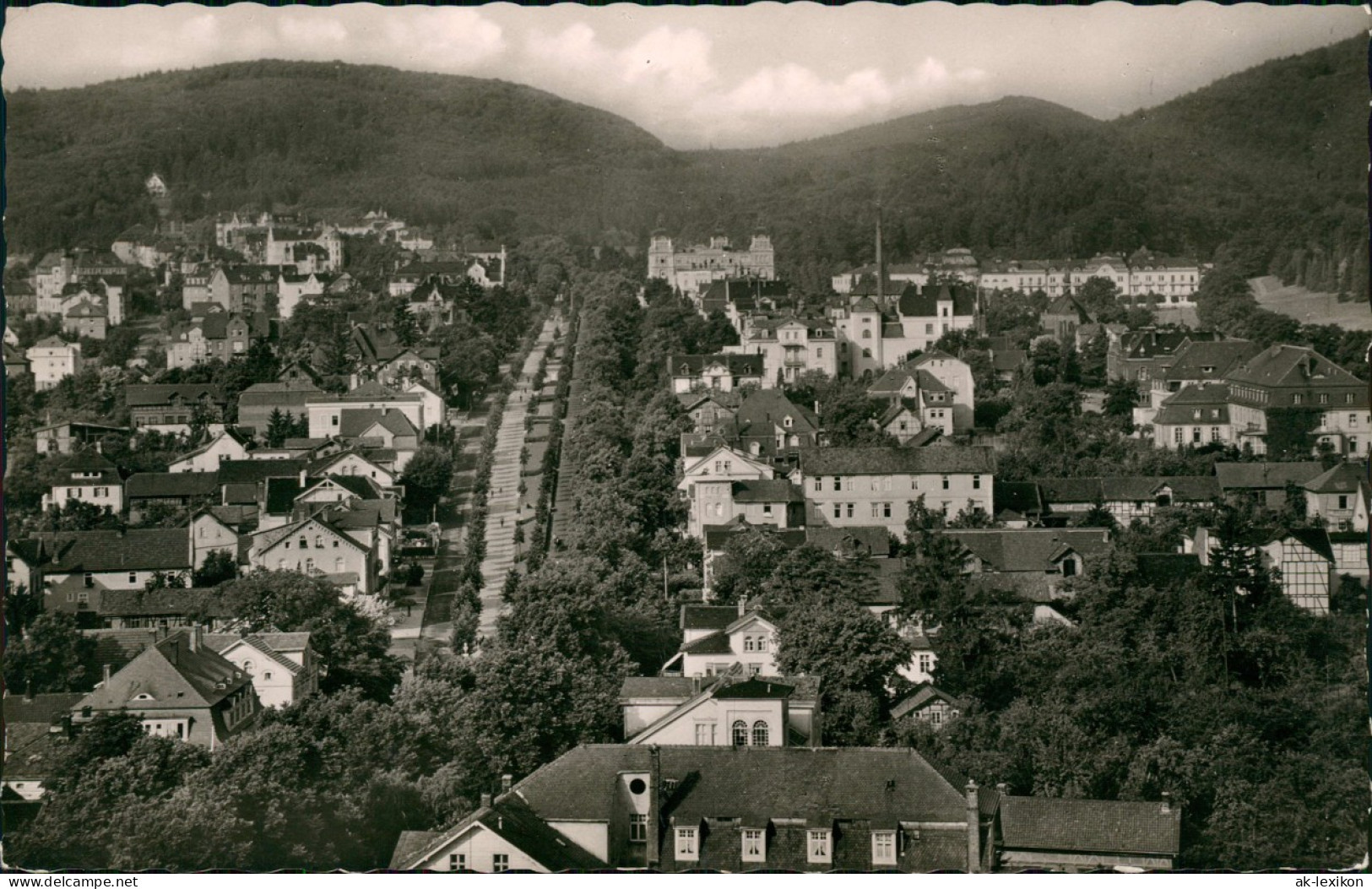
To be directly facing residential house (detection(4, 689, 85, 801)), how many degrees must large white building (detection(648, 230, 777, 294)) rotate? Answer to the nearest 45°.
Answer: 0° — it already faces it

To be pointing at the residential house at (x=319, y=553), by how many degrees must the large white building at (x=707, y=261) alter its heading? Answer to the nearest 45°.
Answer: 0° — it already faces it

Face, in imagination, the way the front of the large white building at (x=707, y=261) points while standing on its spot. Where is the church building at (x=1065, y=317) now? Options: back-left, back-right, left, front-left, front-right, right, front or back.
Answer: front-left

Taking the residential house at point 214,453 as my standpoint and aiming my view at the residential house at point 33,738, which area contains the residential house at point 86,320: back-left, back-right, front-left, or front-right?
back-right

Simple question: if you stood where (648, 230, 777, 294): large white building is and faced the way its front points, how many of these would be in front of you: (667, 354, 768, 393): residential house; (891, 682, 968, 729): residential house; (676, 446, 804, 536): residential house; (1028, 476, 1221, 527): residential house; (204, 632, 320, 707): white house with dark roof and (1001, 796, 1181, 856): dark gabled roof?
6

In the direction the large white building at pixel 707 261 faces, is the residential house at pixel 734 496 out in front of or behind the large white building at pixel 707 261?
in front

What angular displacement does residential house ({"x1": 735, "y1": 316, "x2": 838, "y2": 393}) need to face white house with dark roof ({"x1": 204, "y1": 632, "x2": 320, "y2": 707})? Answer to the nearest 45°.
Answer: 0° — it already faces it

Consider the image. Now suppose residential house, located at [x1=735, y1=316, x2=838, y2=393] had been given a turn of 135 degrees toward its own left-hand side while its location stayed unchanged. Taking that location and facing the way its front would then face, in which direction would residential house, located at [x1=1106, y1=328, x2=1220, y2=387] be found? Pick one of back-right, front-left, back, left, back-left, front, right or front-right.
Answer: front-right

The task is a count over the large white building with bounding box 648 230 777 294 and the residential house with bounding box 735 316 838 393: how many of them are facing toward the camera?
2

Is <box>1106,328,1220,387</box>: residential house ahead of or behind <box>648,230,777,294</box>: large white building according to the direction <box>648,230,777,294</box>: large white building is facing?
ahead

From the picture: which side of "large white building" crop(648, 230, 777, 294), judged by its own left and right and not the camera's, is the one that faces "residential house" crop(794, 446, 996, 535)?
front

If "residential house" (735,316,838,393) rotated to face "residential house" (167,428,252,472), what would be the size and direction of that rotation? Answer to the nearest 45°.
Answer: approximately 45° to its right

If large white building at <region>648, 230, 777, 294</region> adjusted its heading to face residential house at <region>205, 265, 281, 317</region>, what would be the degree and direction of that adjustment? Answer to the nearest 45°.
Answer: approximately 45° to its right

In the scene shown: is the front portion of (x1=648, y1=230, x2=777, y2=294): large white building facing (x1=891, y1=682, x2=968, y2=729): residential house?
yes

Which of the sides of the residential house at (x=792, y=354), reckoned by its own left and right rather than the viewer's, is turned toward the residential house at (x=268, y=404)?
right

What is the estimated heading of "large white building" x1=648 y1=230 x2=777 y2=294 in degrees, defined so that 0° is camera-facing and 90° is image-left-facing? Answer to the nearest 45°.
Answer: approximately 0°
